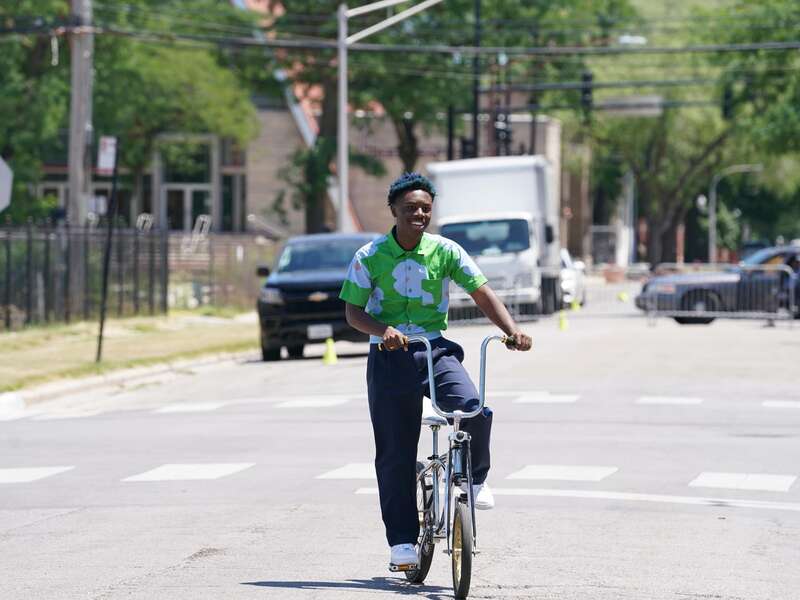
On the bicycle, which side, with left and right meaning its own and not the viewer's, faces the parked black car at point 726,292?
back

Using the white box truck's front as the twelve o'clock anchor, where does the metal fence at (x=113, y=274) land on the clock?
The metal fence is roughly at 2 o'clock from the white box truck.

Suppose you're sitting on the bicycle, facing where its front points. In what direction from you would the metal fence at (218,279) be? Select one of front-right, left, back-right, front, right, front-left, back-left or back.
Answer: back

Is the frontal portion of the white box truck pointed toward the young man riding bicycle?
yes

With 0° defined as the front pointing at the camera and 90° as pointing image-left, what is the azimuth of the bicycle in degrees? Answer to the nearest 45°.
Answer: approximately 0°

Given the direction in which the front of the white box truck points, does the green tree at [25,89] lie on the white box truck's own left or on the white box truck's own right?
on the white box truck's own right
